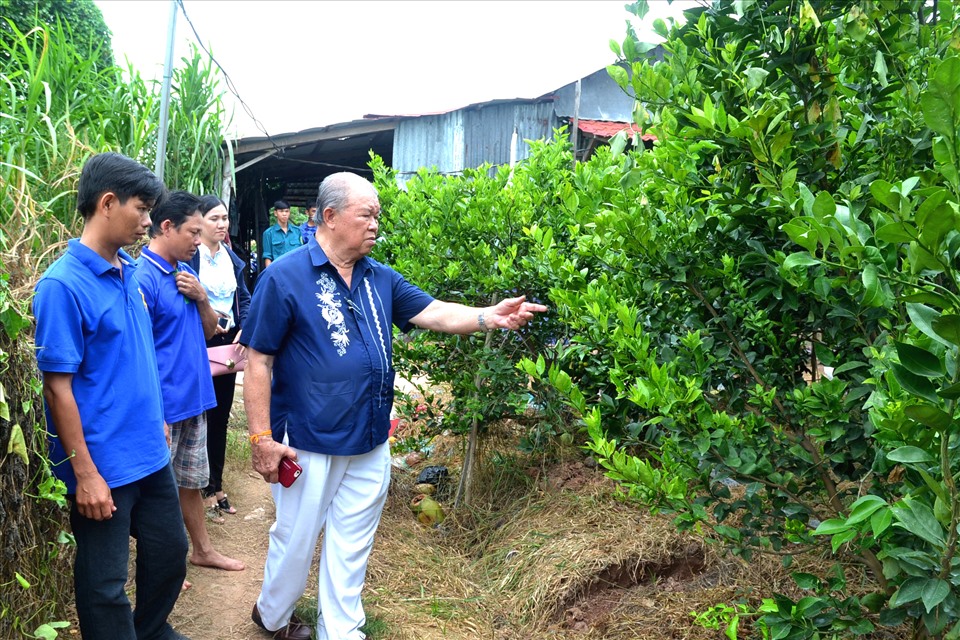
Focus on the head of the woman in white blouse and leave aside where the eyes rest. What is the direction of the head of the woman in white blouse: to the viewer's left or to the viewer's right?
to the viewer's right

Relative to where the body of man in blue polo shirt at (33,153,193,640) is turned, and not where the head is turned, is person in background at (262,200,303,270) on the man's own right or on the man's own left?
on the man's own left

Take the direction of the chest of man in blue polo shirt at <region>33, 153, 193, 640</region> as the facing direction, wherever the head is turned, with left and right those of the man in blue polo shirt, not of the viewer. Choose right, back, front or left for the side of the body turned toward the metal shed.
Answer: left

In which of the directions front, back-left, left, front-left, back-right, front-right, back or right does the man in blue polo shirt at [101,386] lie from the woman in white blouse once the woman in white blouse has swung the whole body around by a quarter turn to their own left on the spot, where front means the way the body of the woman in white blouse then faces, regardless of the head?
back-right

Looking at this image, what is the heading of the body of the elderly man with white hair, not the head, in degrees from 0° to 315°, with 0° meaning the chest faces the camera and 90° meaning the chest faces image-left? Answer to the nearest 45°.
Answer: approximately 315°

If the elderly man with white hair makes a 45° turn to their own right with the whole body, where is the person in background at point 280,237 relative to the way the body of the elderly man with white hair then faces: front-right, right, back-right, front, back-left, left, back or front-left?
back

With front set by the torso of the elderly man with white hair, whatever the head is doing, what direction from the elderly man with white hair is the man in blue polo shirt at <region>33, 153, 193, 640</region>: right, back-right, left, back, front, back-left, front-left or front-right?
right

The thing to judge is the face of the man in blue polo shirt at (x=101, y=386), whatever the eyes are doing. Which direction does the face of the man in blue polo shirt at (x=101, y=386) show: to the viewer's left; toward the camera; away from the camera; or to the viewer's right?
to the viewer's right

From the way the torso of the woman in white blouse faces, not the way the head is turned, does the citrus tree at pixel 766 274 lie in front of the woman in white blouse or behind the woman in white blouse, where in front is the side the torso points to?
in front

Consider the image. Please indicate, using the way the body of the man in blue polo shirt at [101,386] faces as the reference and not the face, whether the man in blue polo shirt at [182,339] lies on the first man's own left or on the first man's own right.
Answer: on the first man's own left
